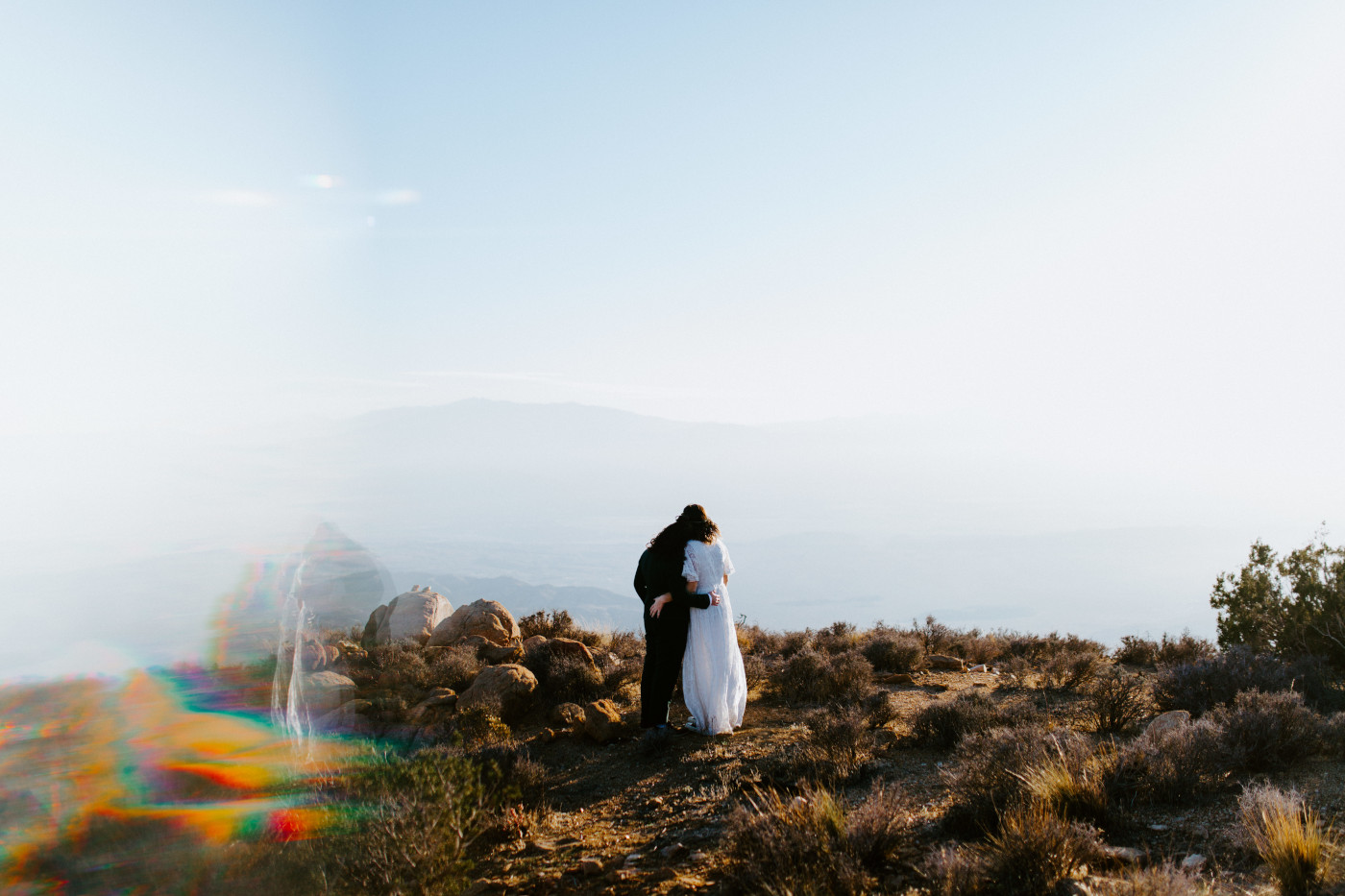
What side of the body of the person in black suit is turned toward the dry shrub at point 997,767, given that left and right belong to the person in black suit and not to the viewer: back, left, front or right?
right

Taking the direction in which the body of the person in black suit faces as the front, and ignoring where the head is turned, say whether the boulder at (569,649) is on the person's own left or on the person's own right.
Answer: on the person's own left

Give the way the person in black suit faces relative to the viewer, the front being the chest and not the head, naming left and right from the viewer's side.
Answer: facing away from the viewer and to the right of the viewer

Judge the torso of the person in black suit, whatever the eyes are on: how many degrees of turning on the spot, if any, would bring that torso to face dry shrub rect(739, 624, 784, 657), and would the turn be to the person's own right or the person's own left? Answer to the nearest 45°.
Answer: approximately 45° to the person's own left

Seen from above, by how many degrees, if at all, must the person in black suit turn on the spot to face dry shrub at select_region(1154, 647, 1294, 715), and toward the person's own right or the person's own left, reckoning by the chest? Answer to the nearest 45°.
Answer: approximately 45° to the person's own right

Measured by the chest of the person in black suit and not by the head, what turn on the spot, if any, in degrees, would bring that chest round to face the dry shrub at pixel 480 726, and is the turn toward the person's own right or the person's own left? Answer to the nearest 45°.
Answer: approximately 135° to the person's own left

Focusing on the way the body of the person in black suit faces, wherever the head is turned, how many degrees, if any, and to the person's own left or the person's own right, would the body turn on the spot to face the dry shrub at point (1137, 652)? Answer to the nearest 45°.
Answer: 0° — they already face it
